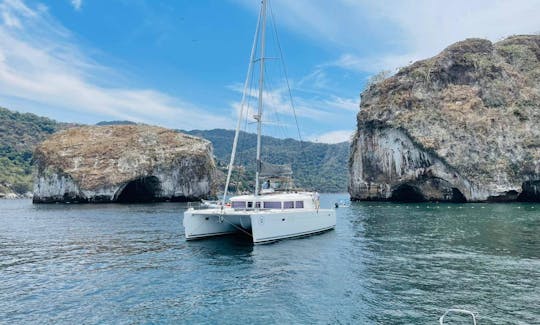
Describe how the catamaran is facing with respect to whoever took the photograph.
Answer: facing the viewer and to the left of the viewer
